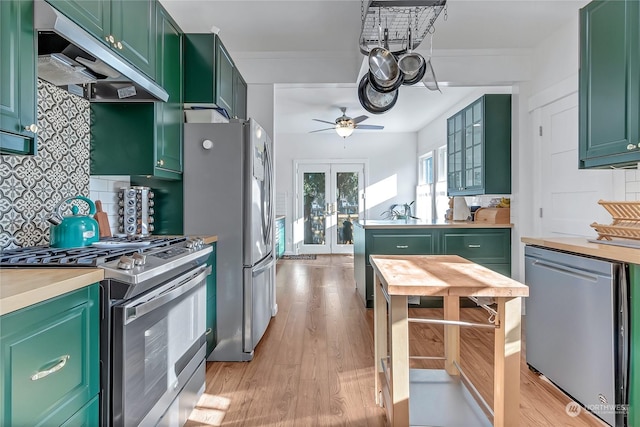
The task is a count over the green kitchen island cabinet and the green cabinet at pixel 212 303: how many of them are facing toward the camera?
1

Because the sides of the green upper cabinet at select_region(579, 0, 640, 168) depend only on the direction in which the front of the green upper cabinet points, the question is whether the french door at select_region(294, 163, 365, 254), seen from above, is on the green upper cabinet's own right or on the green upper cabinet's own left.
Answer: on the green upper cabinet's own right

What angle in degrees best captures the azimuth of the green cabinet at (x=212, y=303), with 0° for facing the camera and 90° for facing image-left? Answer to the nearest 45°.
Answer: approximately 270°

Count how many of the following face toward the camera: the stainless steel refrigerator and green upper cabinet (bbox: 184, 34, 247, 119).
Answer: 0

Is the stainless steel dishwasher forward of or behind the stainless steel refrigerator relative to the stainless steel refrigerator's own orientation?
forward

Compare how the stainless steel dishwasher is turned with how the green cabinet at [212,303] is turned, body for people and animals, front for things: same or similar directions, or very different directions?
very different directions

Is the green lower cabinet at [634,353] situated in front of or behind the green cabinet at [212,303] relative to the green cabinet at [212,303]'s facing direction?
in front

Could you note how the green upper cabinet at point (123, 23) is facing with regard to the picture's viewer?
facing the viewer and to the right of the viewer

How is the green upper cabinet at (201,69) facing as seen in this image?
to the viewer's right

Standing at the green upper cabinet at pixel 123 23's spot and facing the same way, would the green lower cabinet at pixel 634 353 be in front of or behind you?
in front

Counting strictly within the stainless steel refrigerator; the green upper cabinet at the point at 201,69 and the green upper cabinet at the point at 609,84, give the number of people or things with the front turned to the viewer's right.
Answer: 2

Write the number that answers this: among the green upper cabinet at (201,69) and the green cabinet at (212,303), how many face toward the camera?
0

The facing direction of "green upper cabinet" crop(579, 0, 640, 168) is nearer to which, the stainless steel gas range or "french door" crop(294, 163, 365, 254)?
the stainless steel gas range

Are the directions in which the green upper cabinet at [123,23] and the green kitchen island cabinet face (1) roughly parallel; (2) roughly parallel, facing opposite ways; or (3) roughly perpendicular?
roughly perpendicular

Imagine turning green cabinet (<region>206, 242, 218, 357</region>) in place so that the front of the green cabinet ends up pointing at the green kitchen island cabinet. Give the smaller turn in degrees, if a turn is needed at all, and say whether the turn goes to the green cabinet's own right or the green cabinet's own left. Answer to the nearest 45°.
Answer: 0° — it already faces it

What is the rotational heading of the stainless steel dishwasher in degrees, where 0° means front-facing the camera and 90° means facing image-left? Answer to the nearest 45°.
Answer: approximately 45°

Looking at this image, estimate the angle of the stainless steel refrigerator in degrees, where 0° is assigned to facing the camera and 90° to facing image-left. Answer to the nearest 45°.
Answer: approximately 270°
